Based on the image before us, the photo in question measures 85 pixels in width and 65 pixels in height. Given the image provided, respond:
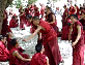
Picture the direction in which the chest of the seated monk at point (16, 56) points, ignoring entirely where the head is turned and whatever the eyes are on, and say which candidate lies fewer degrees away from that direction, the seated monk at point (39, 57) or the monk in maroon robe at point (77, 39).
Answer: the monk in maroon robe

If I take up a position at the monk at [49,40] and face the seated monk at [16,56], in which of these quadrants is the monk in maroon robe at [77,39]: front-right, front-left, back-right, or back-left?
back-left

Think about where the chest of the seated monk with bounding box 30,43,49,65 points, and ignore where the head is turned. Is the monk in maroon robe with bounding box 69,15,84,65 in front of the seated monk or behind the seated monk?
in front

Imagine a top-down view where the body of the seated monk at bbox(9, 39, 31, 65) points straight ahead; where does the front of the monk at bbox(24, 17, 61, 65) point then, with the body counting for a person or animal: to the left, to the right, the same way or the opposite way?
the opposite way

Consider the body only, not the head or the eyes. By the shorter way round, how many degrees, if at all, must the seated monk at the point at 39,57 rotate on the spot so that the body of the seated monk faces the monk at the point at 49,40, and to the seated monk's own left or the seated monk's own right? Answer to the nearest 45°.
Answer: approximately 45° to the seated monk's own left

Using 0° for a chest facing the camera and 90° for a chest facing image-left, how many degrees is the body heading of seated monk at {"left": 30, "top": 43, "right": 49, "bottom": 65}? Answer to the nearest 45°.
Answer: approximately 225°

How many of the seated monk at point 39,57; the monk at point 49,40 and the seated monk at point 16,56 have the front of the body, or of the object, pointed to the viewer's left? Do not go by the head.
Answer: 1

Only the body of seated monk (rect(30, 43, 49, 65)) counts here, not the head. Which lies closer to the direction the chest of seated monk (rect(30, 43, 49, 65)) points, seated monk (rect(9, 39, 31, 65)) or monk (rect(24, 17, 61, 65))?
the monk

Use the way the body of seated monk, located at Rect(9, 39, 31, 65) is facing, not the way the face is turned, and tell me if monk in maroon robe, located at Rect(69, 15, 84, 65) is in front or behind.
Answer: in front

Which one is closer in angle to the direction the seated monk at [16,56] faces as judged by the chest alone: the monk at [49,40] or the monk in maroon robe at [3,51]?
the monk
